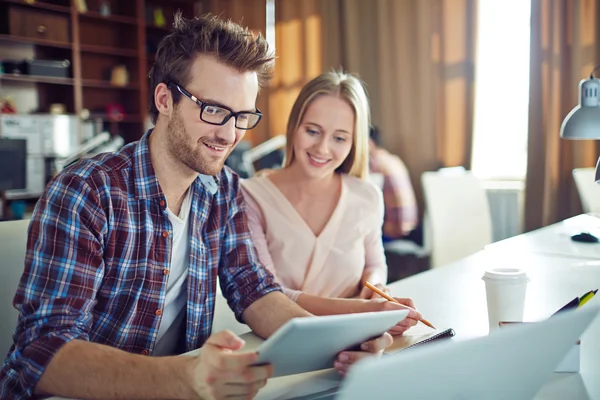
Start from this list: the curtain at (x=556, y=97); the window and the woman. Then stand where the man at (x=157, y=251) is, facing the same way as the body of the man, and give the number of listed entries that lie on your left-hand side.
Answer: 3

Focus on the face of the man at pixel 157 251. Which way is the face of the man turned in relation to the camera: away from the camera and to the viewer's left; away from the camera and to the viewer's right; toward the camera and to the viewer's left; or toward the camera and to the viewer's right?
toward the camera and to the viewer's right

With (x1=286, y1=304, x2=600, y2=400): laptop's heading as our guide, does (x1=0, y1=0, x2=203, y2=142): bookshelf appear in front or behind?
in front

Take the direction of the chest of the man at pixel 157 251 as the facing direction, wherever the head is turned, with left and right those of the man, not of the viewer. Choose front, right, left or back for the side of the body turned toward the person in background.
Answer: left

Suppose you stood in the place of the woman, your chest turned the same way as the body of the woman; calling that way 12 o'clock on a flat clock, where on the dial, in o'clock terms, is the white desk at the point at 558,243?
The white desk is roughly at 8 o'clock from the woman.

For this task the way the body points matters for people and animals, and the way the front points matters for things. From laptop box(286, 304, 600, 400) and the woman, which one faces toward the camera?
the woman

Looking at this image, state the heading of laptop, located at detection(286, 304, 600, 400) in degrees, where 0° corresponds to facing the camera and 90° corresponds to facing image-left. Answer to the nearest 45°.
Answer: approximately 135°

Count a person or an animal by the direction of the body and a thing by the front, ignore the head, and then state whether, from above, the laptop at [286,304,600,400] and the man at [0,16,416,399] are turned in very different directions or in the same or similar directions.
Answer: very different directions

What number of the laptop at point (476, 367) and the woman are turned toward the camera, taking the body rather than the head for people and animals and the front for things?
1

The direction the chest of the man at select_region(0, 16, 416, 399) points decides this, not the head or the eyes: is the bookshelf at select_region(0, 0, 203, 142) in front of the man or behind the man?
behind

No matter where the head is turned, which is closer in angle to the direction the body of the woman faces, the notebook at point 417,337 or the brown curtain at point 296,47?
the notebook

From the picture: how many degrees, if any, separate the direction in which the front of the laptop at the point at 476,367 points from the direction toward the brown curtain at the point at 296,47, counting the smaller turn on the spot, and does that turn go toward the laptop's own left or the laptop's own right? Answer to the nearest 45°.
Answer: approximately 45° to the laptop's own right

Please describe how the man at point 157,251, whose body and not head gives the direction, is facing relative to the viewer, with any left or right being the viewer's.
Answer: facing the viewer and to the right of the viewer

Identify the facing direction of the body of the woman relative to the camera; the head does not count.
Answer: toward the camera
